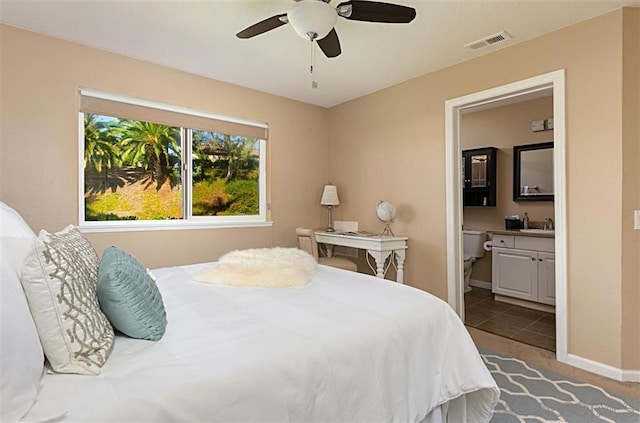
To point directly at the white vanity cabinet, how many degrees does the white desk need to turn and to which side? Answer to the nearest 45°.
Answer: approximately 135° to its left

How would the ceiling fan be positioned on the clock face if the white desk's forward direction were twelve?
The ceiling fan is roughly at 11 o'clock from the white desk.

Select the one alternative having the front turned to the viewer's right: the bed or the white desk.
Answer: the bed

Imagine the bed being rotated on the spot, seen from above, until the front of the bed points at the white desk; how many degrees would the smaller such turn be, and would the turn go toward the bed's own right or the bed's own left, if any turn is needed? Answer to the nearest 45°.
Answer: approximately 45° to the bed's own left

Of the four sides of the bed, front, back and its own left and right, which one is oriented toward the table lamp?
left

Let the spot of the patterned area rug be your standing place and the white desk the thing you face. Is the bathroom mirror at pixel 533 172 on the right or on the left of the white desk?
right

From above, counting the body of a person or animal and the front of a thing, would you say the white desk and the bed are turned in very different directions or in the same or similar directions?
very different directions

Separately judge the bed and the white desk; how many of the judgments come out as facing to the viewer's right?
1

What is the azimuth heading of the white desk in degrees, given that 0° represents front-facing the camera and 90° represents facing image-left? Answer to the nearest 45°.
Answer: approximately 45°

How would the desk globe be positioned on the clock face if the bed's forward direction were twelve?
The desk globe is roughly at 10 o'clock from the bed.

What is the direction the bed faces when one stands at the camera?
facing to the right of the viewer
